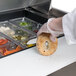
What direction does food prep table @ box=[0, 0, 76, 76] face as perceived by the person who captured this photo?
facing the viewer and to the right of the viewer
